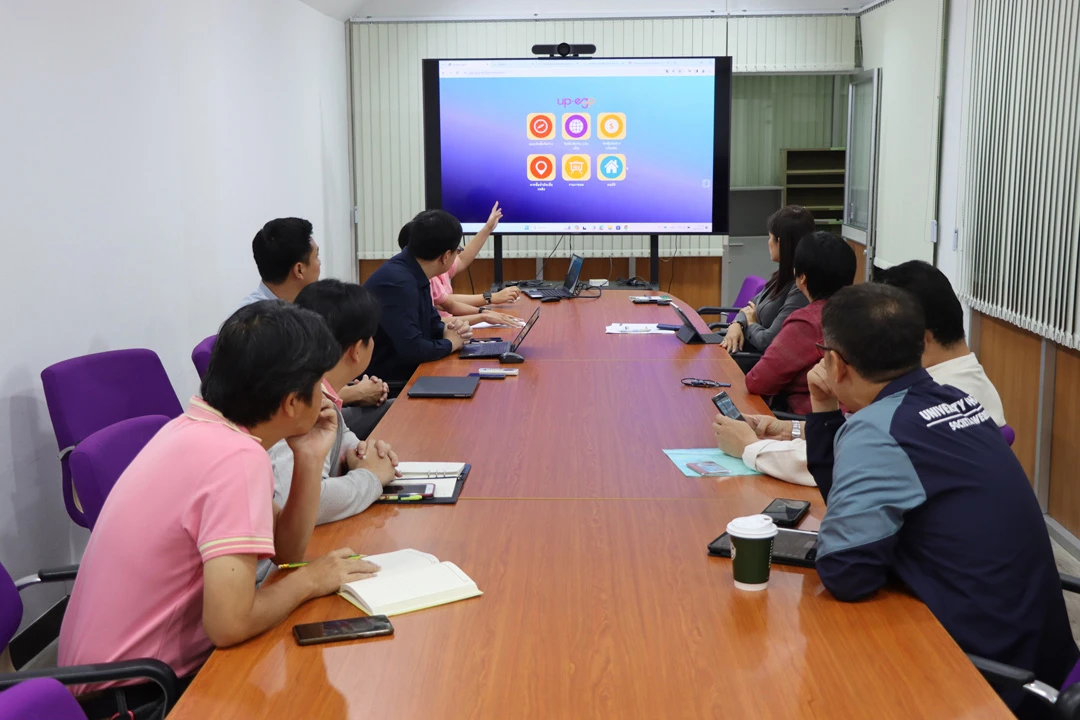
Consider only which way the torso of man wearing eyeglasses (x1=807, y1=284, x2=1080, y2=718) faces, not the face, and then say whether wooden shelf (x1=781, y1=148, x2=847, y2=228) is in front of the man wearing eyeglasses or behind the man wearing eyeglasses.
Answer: in front

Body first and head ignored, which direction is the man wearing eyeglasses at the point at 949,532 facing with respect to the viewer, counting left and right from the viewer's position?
facing away from the viewer and to the left of the viewer

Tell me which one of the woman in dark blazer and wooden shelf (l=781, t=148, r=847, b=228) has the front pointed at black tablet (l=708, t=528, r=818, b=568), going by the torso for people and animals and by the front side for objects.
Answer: the wooden shelf

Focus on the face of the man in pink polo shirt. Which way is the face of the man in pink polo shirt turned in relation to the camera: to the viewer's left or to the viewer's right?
to the viewer's right

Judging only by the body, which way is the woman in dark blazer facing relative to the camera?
to the viewer's left

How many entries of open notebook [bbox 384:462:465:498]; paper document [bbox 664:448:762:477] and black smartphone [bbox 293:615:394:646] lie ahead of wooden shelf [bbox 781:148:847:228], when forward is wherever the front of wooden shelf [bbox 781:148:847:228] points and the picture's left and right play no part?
3

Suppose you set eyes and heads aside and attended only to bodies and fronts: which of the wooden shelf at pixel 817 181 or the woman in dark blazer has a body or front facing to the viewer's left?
the woman in dark blazer

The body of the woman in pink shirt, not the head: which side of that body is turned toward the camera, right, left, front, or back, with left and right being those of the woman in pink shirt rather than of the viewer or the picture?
right

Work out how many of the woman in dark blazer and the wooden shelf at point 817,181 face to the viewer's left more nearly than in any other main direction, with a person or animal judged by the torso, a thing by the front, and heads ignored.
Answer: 1

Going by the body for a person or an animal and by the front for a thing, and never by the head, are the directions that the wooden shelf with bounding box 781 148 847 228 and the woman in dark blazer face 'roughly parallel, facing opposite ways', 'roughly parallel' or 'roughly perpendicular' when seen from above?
roughly perpendicular

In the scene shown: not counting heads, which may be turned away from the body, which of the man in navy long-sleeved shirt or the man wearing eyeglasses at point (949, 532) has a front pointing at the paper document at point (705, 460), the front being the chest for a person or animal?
the man wearing eyeglasses

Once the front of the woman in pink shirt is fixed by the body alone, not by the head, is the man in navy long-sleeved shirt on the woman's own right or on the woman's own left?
on the woman's own right

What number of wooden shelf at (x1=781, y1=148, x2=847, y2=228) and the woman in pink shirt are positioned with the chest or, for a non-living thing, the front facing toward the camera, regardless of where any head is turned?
1
